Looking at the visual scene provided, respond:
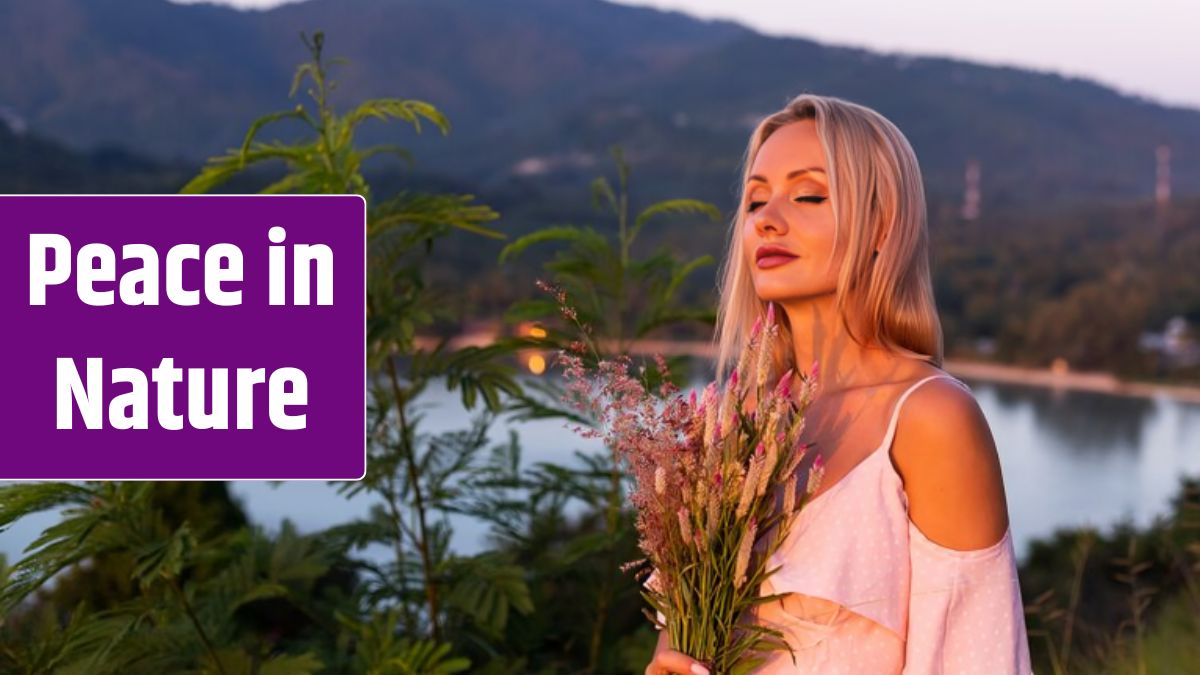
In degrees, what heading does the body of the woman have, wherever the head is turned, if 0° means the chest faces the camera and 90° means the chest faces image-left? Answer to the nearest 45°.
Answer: approximately 45°

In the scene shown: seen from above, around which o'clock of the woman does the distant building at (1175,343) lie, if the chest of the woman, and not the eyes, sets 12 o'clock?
The distant building is roughly at 5 o'clock from the woman.

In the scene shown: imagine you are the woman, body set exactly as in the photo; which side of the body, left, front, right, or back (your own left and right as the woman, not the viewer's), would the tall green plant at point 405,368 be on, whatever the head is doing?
right
